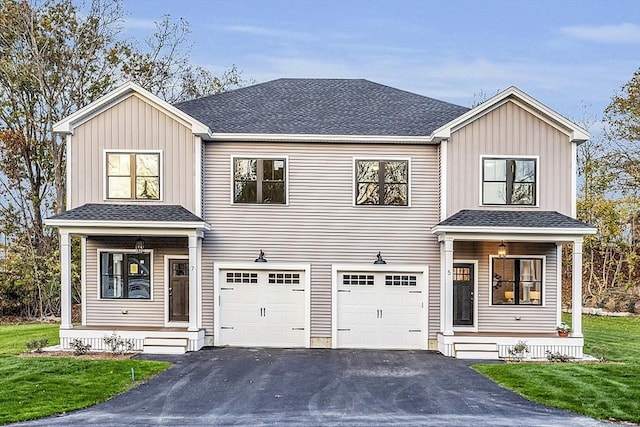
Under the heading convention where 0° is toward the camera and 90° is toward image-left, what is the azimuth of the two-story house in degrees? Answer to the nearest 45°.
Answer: approximately 0°
